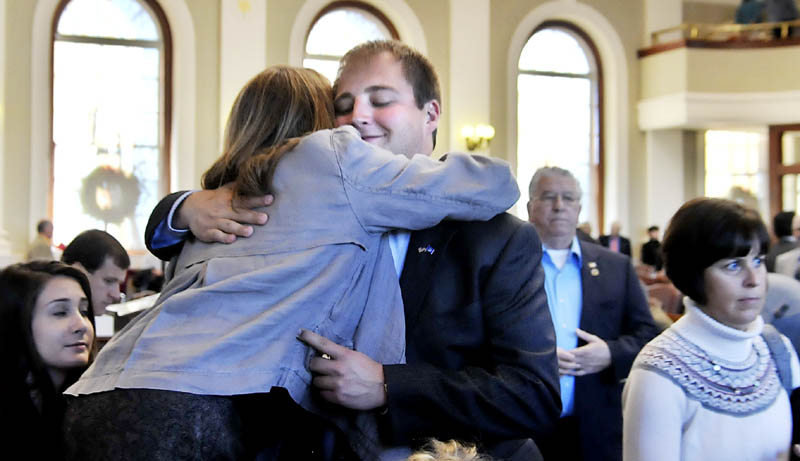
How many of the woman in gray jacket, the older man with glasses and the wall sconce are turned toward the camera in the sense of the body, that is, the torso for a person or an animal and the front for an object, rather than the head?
2

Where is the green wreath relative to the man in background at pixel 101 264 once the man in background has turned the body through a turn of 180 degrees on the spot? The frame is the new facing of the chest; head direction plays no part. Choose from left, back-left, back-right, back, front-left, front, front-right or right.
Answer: front-right

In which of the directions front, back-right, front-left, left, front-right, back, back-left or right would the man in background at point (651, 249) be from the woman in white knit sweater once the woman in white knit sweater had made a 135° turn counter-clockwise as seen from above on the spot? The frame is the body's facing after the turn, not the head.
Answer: front

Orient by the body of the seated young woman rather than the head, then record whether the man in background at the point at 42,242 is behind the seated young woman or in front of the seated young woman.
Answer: behind

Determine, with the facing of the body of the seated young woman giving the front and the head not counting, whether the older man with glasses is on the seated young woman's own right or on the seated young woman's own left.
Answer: on the seated young woman's own left

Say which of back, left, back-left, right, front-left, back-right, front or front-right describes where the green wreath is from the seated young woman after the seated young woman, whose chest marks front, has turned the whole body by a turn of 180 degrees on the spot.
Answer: front-right

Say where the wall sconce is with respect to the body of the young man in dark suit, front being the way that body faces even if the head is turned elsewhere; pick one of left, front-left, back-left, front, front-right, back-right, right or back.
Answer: back-right

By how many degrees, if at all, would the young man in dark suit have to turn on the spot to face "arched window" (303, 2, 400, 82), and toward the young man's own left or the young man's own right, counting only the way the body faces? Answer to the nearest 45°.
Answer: approximately 135° to the young man's own right

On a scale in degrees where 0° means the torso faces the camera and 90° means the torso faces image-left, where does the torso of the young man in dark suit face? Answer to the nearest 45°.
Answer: approximately 45°

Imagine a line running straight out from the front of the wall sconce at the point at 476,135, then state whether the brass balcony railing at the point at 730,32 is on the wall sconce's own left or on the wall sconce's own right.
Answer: on the wall sconce's own left
